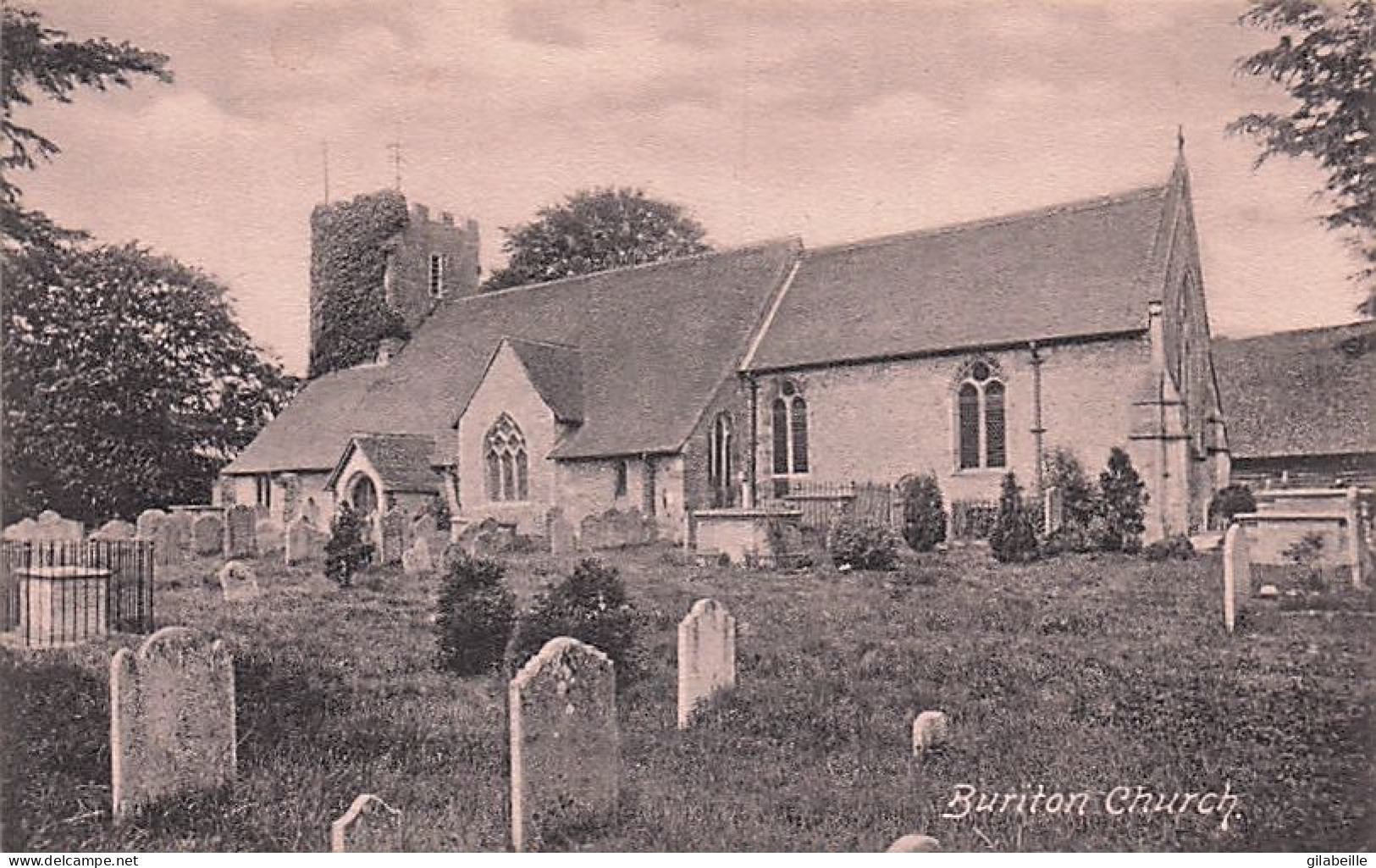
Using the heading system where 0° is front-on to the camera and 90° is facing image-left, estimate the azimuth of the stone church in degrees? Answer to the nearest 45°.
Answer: approximately 45°

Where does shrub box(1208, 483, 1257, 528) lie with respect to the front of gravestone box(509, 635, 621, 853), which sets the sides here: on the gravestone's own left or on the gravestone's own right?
on the gravestone's own left

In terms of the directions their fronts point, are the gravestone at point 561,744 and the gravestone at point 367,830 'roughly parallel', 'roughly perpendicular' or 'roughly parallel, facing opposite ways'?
roughly parallel

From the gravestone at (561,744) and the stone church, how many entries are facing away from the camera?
0

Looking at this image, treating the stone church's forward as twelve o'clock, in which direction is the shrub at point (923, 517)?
The shrub is roughly at 10 o'clock from the stone church.

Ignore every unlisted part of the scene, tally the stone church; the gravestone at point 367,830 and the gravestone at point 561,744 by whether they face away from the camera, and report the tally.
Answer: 0

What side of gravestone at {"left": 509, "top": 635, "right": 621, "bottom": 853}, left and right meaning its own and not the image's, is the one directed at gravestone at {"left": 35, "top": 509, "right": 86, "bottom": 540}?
back

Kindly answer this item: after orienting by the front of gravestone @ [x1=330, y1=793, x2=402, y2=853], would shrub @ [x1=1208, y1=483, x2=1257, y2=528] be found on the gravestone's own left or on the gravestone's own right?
on the gravestone's own left

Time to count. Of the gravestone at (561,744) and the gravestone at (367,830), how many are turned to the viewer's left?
0

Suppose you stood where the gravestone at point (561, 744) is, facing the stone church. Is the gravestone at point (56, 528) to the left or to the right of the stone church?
left

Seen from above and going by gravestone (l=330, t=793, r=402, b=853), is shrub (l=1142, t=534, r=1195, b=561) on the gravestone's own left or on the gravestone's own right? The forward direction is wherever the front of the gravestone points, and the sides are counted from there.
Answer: on the gravestone's own left

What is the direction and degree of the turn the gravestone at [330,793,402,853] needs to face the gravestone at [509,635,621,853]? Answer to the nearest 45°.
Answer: approximately 90° to its left

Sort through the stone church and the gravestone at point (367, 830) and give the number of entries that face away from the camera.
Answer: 0

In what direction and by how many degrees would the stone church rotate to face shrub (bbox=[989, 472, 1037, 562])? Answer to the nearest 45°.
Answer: approximately 45° to its left

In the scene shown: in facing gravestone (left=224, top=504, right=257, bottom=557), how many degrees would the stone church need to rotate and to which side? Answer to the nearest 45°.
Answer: approximately 45° to its right
